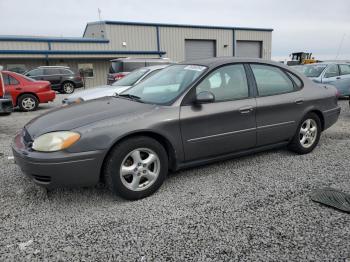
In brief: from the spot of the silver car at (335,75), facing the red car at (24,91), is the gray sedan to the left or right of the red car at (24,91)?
left

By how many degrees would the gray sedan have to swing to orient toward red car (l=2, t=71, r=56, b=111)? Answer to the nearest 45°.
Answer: approximately 90° to its right

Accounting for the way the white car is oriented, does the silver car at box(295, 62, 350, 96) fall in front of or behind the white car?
behind

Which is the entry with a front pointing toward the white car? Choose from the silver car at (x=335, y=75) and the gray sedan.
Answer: the silver car

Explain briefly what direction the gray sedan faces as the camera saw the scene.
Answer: facing the viewer and to the left of the viewer

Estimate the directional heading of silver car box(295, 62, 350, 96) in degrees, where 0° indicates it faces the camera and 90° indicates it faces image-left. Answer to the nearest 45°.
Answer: approximately 45°

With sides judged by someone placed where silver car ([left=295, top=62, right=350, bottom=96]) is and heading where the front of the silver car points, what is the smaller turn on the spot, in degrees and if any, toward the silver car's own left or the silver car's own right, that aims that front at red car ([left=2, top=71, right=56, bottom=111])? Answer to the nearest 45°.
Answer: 0° — it already faces it

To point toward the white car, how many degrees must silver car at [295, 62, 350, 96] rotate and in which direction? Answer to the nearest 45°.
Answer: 0° — it already faces it

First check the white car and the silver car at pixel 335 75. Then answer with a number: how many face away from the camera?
0

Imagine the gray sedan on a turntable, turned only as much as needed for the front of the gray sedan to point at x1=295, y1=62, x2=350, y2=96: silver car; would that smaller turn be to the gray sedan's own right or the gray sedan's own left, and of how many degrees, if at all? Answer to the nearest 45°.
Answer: approximately 180°

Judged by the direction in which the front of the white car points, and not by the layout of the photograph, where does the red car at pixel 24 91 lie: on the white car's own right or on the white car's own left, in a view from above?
on the white car's own right
